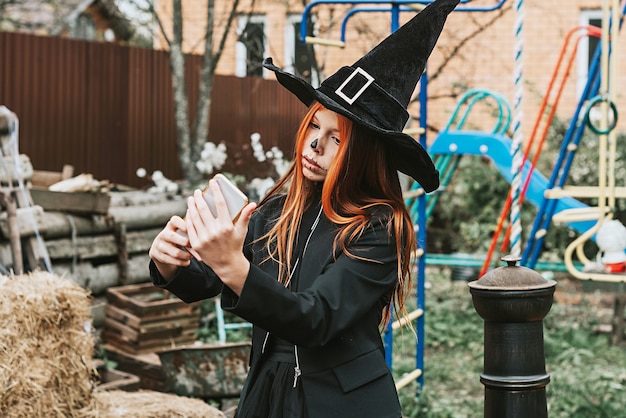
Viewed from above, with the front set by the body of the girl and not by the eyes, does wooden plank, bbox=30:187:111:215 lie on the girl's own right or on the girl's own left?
on the girl's own right

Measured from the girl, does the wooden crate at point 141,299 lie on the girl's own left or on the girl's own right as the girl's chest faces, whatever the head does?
on the girl's own right

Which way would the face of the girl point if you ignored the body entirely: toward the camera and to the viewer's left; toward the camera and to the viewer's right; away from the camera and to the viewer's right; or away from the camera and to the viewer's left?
toward the camera and to the viewer's left

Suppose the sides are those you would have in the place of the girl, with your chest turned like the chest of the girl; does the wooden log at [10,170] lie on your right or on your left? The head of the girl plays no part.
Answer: on your right

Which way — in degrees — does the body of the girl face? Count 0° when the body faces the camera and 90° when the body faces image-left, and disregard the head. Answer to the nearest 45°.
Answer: approximately 45°

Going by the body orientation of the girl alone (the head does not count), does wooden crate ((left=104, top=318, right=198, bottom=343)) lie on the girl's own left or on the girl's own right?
on the girl's own right

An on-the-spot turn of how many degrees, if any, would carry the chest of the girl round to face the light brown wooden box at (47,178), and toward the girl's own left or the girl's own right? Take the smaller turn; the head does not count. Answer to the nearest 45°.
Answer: approximately 90° to the girl's own right
